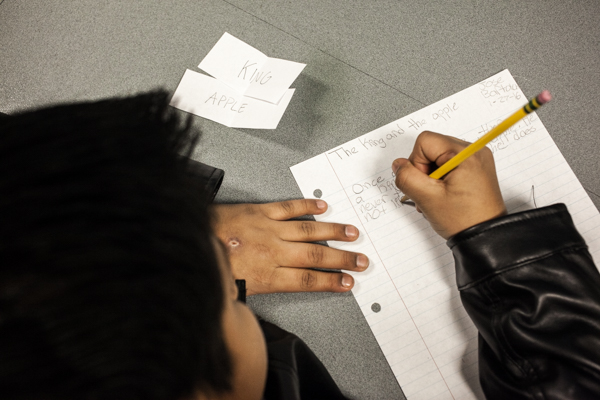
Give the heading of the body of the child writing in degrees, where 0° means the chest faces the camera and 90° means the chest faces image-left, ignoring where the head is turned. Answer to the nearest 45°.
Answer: approximately 225°

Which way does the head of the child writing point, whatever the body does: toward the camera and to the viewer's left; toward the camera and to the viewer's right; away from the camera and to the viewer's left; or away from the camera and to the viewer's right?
away from the camera and to the viewer's right

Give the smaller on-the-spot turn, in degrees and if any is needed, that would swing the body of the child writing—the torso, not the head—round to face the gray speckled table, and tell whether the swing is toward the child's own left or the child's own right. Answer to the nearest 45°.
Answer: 0° — they already face it
